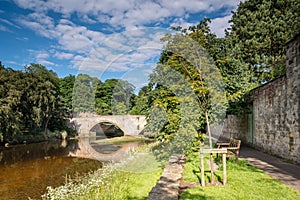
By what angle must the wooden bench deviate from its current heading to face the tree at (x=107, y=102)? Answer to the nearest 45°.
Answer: approximately 90° to its right

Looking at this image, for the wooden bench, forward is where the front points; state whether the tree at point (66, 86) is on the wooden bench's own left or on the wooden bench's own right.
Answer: on the wooden bench's own right

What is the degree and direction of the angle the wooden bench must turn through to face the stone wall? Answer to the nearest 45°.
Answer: approximately 180°

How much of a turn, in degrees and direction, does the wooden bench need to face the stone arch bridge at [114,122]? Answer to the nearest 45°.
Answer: approximately 90° to its right

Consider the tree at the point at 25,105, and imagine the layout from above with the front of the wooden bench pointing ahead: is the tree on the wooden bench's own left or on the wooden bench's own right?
on the wooden bench's own right

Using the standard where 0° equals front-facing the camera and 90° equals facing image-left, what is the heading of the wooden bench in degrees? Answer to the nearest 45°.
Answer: approximately 45°
